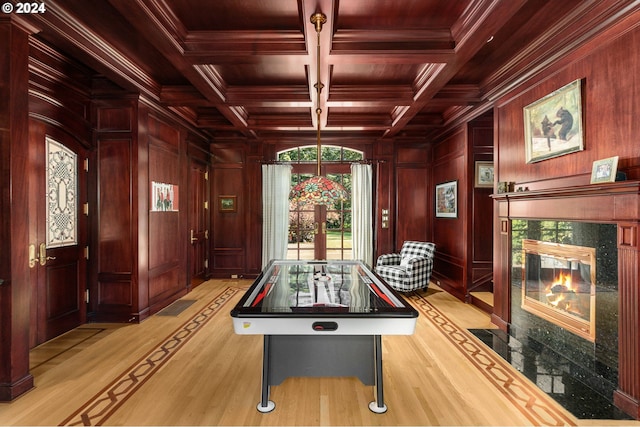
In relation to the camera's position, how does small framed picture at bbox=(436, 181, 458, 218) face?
facing the viewer and to the left of the viewer

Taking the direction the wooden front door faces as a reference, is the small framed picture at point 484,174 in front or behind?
in front

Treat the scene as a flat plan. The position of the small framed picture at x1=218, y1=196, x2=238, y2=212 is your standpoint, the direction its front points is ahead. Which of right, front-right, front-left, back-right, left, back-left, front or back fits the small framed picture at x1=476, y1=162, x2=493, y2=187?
front-left

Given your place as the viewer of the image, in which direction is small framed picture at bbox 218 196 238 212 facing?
facing the viewer

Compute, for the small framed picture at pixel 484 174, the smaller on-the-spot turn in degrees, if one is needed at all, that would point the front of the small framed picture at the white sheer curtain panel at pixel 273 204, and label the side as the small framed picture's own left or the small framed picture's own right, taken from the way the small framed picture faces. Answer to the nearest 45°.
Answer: approximately 90° to the small framed picture's own right

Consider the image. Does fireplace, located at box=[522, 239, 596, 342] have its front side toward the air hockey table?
yes

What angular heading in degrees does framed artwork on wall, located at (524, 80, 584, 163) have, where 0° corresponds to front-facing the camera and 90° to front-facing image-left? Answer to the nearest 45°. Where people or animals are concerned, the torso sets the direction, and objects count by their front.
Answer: approximately 45°

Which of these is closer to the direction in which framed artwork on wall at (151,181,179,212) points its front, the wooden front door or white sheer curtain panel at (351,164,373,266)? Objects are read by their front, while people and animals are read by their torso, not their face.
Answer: the white sheer curtain panel

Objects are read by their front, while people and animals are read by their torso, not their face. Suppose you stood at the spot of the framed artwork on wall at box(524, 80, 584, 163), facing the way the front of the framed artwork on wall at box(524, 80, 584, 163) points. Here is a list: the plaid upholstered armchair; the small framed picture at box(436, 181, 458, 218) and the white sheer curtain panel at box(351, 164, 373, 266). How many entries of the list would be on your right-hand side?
3

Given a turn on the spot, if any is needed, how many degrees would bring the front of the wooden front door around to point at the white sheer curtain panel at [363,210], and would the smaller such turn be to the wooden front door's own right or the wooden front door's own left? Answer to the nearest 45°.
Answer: approximately 45° to the wooden front door's own left

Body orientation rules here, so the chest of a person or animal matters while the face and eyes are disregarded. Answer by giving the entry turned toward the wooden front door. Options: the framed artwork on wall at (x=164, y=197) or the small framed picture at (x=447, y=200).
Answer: the small framed picture

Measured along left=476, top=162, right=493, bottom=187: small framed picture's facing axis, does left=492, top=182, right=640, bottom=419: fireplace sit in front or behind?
in front

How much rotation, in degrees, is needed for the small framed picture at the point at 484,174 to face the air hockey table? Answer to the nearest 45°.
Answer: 0° — it already faces it

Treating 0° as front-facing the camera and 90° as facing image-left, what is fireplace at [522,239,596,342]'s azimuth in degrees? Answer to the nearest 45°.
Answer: approximately 45°
